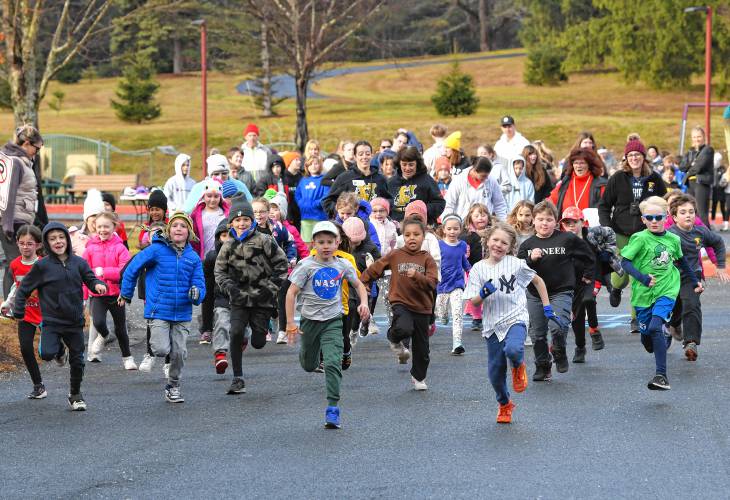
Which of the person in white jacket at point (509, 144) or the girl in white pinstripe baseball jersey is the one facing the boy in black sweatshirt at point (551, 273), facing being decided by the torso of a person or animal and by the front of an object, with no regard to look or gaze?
the person in white jacket

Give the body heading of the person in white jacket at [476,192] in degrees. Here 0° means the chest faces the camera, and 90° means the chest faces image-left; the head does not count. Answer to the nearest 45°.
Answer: approximately 0°

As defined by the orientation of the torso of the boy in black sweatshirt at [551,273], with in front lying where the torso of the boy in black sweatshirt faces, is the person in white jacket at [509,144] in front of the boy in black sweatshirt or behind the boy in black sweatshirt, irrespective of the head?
behind

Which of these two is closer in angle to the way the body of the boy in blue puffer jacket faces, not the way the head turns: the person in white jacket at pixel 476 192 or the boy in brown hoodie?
the boy in brown hoodie

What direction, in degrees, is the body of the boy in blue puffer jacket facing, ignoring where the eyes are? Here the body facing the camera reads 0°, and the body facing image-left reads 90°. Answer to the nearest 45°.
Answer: approximately 0°
